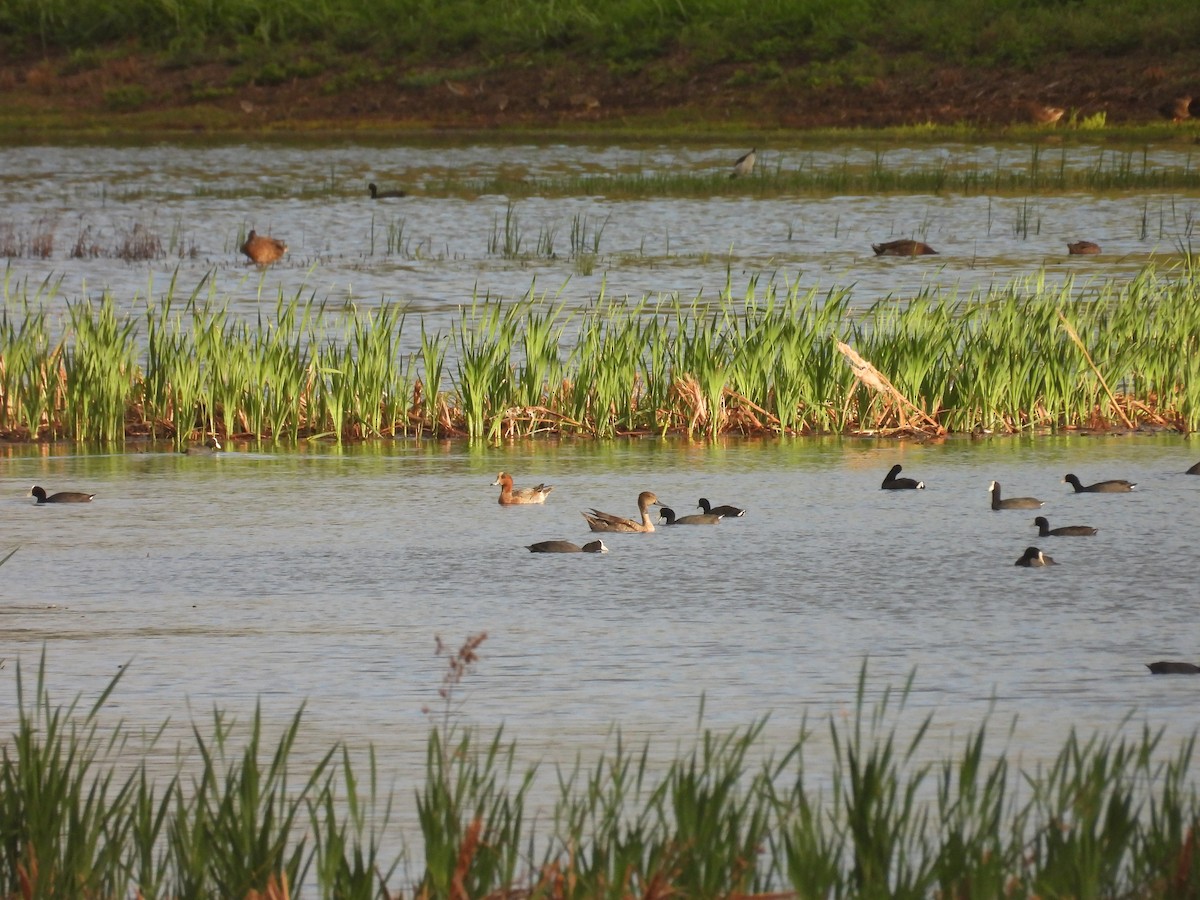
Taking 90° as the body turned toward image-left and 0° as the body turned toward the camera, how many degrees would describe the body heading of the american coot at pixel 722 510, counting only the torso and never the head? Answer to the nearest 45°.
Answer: approximately 90°

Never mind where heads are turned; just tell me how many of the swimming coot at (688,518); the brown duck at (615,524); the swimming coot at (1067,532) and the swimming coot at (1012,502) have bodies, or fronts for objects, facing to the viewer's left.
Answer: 3

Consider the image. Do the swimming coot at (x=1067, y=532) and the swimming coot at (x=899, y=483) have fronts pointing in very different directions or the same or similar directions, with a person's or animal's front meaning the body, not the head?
same or similar directions

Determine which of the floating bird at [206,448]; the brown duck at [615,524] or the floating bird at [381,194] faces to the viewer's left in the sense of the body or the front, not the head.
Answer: the floating bird at [381,194]

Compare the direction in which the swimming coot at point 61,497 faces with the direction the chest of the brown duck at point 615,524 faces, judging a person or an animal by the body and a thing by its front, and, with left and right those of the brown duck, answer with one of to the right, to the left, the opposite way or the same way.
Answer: the opposite way

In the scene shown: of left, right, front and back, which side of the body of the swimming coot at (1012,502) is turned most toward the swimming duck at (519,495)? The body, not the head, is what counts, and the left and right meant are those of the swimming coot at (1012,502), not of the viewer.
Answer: front

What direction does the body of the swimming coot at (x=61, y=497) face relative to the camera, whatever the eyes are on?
to the viewer's left

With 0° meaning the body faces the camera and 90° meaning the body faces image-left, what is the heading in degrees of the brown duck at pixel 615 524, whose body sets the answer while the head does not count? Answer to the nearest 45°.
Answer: approximately 270°

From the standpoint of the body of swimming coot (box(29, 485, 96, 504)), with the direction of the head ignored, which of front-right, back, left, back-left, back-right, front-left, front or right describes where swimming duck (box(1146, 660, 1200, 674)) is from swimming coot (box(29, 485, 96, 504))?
back-left

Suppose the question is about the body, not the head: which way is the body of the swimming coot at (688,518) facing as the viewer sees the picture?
to the viewer's left

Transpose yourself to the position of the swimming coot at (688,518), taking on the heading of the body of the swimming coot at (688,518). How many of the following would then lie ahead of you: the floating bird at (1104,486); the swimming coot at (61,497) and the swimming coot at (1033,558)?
1

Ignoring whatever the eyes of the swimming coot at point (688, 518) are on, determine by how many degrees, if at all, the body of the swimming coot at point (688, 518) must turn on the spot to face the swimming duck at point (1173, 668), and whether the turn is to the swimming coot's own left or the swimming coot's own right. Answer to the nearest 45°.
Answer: approximately 135° to the swimming coot's own left

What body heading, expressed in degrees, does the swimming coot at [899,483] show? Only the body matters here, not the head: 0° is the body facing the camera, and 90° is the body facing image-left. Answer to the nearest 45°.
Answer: approximately 90°

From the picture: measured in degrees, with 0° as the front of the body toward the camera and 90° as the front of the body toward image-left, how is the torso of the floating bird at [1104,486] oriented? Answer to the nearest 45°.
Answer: approximately 90°

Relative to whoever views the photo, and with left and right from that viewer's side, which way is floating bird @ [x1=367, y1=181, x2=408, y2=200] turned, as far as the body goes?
facing to the left of the viewer

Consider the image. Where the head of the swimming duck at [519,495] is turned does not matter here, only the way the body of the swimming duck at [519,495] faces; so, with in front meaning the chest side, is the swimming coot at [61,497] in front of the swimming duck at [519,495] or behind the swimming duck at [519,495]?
in front
